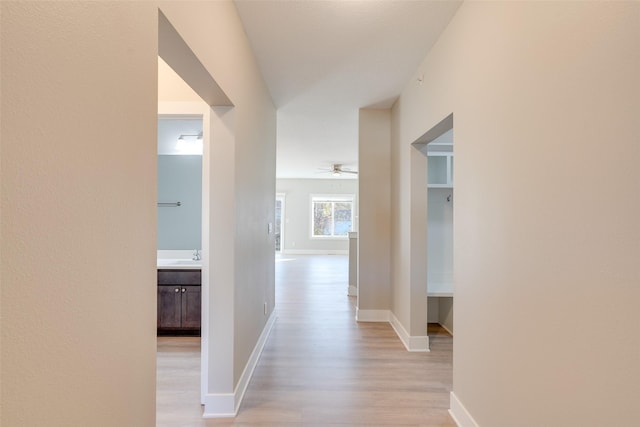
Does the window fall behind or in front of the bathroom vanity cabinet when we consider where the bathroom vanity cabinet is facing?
behind

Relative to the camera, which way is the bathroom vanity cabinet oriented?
toward the camera
